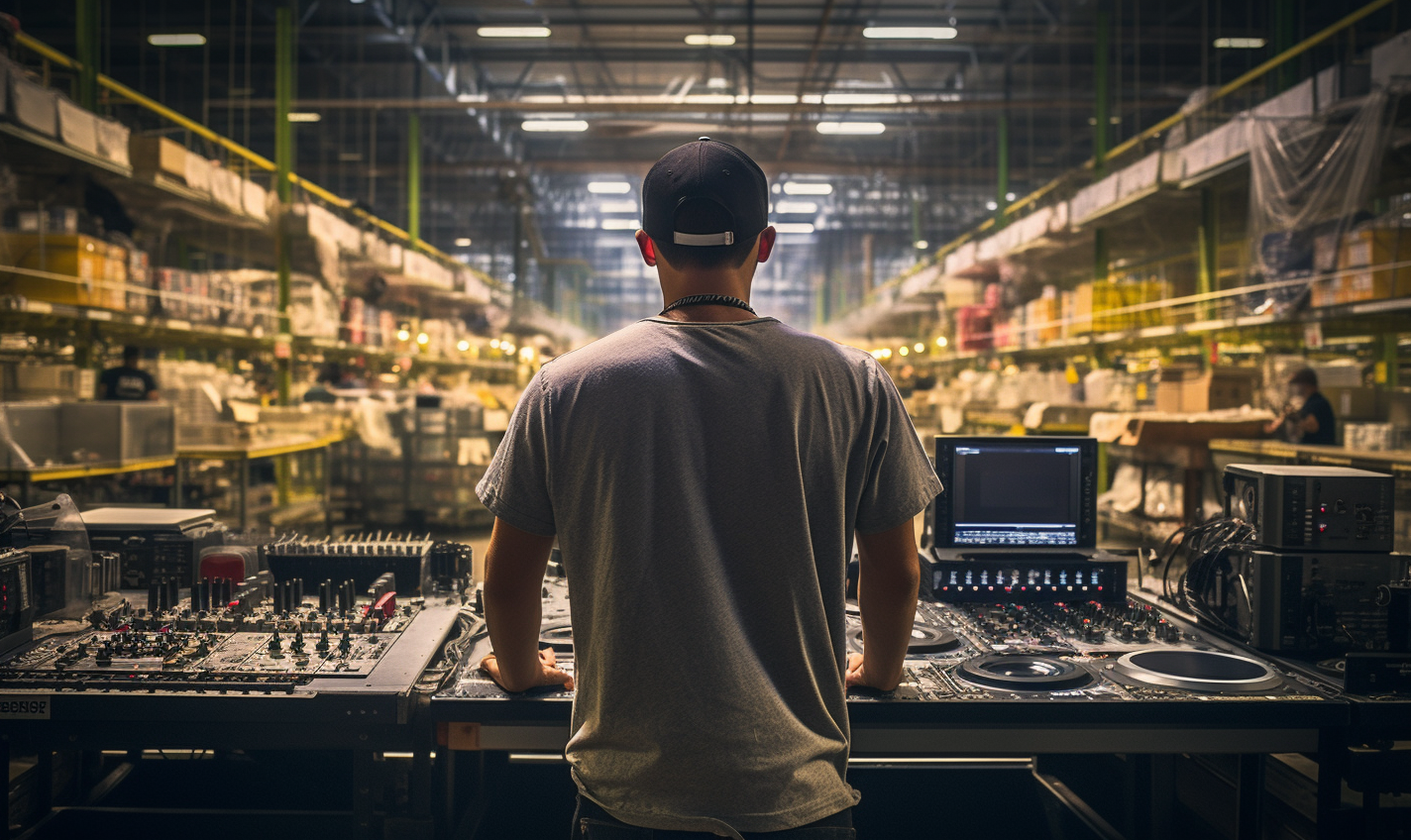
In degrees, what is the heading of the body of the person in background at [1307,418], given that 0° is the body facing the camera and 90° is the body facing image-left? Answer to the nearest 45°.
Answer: approximately 45°

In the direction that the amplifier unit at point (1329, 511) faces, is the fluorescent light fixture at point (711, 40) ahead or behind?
behind

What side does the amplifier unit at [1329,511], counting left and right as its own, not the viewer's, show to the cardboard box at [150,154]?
right

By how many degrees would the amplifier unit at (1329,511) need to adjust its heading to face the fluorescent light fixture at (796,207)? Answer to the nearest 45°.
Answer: approximately 135° to its right

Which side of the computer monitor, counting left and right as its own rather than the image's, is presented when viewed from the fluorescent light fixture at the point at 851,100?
back

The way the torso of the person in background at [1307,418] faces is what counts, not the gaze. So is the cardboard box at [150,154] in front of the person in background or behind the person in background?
in front

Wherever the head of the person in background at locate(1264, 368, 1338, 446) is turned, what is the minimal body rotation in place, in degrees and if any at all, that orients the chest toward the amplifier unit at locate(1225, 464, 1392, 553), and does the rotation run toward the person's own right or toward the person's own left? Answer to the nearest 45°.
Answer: approximately 45° to the person's own left

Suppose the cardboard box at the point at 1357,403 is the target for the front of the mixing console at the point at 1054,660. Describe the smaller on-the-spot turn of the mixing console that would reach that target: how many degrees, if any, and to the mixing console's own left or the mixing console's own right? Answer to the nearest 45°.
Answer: approximately 135° to the mixing console's own left

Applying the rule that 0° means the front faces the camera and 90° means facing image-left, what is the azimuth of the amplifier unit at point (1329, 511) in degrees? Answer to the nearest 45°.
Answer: approximately 0°

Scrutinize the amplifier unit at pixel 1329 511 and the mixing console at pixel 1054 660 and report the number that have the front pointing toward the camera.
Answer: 2

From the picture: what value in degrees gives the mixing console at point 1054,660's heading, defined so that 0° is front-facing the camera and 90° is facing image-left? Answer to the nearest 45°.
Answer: approximately 0°
